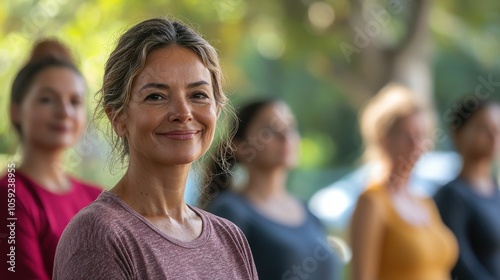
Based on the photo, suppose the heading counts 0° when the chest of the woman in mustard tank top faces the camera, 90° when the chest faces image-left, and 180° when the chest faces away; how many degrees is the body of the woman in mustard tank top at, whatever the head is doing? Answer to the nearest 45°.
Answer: approximately 315°

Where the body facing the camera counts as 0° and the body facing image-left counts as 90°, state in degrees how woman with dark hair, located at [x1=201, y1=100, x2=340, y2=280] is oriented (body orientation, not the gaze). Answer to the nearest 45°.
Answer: approximately 315°

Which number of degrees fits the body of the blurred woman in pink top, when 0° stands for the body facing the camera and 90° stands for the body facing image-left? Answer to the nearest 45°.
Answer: approximately 315°

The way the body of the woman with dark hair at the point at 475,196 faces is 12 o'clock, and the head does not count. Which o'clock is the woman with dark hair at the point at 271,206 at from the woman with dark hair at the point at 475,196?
the woman with dark hair at the point at 271,206 is roughly at 3 o'clock from the woman with dark hair at the point at 475,196.

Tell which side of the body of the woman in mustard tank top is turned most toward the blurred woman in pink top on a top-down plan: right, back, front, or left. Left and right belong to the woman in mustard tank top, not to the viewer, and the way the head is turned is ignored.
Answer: right
